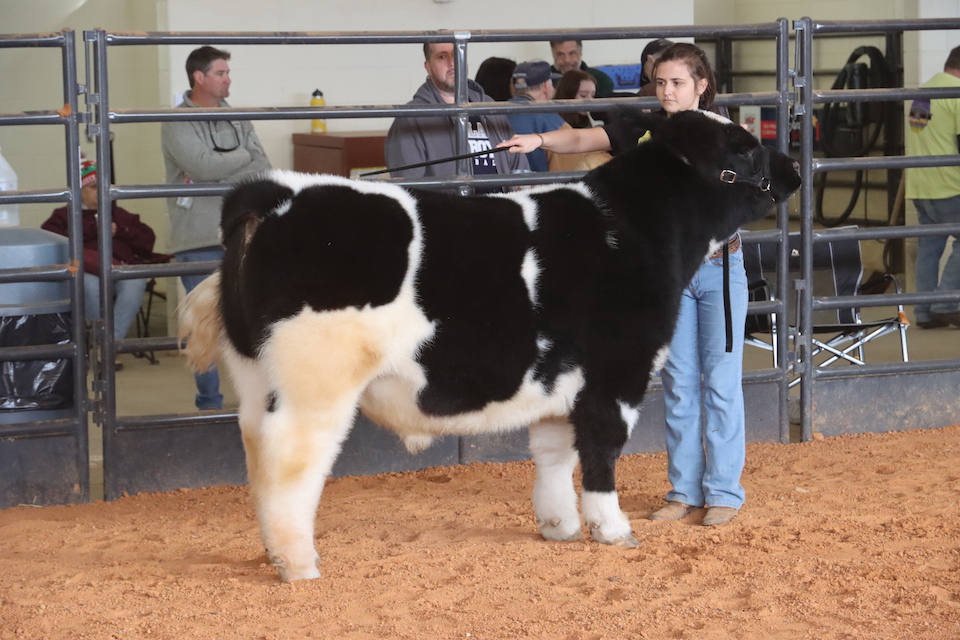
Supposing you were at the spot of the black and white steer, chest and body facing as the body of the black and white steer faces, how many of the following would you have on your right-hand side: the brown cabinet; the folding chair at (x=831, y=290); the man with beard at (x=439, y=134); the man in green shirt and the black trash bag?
0

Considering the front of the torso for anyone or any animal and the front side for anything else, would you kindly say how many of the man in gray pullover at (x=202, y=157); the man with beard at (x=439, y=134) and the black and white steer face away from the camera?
0

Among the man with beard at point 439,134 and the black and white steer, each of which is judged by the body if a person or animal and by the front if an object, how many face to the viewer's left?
0

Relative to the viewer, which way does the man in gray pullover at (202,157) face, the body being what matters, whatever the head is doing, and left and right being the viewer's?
facing the viewer and to the right of the viewer

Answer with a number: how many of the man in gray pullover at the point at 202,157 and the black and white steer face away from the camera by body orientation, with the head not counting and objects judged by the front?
0

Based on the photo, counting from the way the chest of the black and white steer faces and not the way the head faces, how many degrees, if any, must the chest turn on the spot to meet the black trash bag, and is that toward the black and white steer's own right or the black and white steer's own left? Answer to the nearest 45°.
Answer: approximately 135° to the black and white steer's own left

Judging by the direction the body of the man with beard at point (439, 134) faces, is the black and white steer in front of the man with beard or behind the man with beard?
in front

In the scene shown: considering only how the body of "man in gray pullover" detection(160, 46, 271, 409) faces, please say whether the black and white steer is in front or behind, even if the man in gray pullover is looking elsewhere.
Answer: in front

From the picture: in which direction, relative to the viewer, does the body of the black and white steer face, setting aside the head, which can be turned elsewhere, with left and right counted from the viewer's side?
facing to the right of the viewer

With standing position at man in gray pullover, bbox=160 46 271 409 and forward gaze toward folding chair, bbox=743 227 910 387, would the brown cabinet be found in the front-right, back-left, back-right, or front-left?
front-left

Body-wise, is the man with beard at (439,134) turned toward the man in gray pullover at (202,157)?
no
